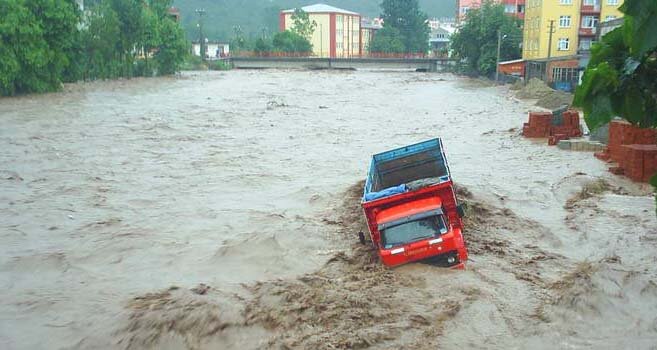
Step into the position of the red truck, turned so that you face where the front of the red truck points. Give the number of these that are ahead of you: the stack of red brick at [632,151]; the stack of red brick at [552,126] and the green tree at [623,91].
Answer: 1

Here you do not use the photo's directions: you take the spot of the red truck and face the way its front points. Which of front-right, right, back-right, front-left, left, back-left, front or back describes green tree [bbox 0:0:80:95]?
back-right

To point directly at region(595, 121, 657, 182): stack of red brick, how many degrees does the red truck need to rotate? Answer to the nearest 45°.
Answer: approximately 135° to its left

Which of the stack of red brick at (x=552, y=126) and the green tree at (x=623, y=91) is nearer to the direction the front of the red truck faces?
the green tree

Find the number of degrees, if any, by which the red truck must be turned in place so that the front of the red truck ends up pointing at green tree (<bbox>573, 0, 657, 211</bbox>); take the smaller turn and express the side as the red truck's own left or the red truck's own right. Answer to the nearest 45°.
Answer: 0° — it already faces it

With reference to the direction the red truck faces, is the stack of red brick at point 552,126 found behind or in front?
behind

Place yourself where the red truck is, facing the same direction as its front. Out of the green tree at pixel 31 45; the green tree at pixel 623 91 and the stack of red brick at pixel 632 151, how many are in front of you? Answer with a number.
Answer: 1

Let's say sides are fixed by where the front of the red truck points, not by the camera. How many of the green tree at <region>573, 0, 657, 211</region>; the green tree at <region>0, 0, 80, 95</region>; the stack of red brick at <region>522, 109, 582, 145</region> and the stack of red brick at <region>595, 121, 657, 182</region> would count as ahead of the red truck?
1

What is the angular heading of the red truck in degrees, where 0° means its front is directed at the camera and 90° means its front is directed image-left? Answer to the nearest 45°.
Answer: approximately 0°
